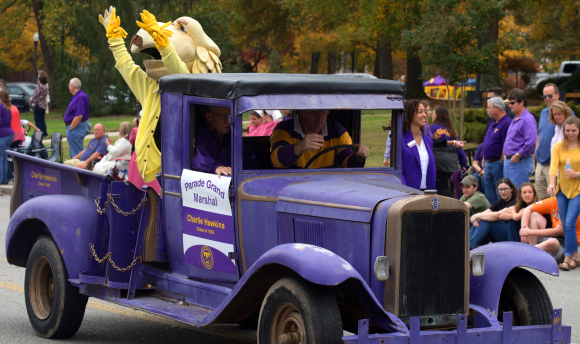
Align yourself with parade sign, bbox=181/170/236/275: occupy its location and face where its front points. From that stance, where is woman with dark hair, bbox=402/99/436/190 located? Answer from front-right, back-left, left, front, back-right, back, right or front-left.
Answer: back

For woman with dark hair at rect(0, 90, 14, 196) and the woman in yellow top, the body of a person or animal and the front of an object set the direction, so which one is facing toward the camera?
the woman in yellow top

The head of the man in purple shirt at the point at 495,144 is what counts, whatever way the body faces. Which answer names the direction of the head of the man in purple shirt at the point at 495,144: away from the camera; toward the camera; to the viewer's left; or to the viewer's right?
to the viewer's left

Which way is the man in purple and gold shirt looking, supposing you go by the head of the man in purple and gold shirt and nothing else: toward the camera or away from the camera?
toward the camera

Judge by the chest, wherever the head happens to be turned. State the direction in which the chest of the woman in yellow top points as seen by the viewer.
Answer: toward the camera

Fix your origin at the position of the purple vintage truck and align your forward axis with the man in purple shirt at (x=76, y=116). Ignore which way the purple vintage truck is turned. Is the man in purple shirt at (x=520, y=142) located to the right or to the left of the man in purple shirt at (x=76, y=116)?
right

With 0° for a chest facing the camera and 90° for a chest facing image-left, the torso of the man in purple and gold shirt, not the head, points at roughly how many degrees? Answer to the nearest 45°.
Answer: approximately 315°

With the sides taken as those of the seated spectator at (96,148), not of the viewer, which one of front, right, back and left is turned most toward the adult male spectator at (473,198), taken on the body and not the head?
left

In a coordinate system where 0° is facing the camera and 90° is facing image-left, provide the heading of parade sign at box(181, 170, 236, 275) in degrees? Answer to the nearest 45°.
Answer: approximately 45°

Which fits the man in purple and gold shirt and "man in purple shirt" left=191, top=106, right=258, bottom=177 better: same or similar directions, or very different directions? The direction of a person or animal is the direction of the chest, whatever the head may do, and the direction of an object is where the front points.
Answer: same or similar directions

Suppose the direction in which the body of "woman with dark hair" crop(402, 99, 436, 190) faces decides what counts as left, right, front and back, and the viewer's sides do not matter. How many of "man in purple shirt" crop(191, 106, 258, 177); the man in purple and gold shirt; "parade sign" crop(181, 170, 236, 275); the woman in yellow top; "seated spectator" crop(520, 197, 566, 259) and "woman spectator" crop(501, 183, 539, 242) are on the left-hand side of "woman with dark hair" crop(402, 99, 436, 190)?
3

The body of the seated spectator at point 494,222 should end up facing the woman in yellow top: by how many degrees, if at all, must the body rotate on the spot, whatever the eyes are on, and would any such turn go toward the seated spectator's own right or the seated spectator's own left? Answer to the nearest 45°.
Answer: approximately 90° to the seated spectator's own left
